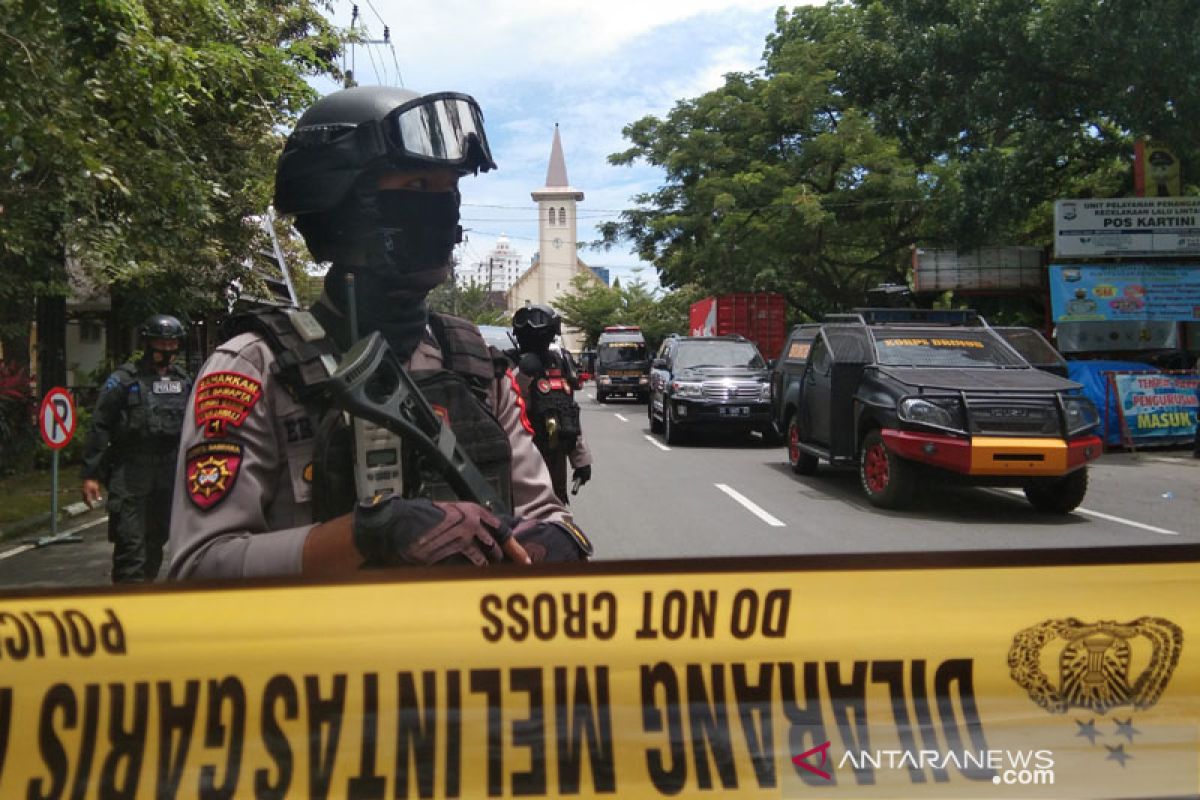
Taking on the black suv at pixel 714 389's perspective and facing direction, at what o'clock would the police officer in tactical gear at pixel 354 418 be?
The police officer in tactical gear is roughly at 12 o'clock from the black suv.

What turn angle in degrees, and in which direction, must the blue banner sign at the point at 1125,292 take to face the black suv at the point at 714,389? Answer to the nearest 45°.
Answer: approximately 45° to its right

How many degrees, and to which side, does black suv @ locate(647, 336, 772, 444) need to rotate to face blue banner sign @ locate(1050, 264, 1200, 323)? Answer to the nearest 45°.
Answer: approximately 90° to its left

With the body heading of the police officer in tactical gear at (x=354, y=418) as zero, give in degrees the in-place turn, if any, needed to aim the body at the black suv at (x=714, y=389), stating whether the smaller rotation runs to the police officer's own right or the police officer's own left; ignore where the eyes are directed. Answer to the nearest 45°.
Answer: approximately 135° to the police officer's own left

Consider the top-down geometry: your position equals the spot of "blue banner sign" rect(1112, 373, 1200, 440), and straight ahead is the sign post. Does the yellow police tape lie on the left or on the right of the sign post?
left

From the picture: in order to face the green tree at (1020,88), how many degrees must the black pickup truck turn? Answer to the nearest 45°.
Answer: approximately 135° to its left

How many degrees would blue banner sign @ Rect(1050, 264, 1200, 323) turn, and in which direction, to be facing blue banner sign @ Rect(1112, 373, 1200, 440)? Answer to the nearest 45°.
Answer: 0° — it already faces it

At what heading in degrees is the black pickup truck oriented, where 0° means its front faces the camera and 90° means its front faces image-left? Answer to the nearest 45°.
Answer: approximately 315°

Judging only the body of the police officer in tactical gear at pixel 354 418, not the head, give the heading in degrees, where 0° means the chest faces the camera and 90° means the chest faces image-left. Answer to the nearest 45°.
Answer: approximately 315°

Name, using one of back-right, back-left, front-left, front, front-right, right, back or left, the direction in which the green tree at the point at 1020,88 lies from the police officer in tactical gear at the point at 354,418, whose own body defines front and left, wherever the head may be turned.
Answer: left

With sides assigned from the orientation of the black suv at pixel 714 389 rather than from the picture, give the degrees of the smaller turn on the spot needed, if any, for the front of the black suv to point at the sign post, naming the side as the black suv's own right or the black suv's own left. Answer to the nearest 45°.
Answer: approximately 45° to the black suv's own right

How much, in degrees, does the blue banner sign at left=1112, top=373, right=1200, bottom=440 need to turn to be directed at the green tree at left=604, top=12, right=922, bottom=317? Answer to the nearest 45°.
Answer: approximately 135° to its right
